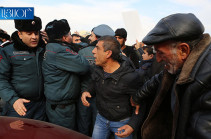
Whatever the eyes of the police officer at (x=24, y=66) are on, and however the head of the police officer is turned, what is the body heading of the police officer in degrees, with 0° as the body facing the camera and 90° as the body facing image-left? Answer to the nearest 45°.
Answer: approximately 315°

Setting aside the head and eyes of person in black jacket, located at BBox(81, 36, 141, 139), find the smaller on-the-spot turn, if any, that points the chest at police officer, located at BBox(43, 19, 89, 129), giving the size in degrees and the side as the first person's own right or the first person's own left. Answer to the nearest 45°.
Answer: approximately 90° to the first person's own right

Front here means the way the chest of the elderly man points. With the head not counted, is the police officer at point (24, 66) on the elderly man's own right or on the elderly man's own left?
on the elderly man's own right

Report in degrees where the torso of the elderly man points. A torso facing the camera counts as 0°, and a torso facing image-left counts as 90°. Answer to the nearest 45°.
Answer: approximately 45°

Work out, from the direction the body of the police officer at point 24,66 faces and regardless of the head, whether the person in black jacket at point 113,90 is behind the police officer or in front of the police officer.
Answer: in front

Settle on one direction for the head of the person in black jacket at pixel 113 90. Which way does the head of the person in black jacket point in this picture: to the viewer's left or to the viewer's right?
to the viewer's left

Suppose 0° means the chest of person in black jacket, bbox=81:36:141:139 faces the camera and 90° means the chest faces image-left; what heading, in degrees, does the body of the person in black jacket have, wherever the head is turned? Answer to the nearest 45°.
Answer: approximately 45°

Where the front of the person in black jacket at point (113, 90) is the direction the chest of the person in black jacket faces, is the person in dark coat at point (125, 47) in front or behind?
behind

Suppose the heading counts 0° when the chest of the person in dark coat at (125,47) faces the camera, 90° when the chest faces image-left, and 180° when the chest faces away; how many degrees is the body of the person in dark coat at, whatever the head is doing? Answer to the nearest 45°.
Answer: approximately 45°
